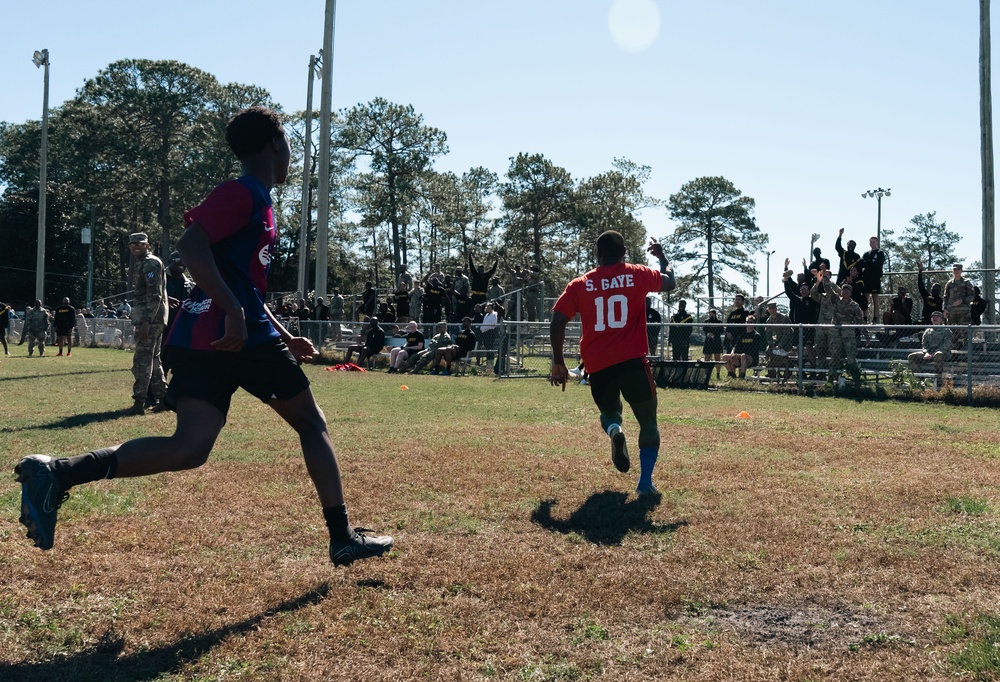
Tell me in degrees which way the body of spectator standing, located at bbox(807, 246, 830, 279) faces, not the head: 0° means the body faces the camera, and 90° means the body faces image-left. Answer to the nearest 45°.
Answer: approximately 0°

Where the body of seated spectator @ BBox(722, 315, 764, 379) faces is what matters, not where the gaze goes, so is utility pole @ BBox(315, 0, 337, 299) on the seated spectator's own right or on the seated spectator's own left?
on the seated spectator's own right

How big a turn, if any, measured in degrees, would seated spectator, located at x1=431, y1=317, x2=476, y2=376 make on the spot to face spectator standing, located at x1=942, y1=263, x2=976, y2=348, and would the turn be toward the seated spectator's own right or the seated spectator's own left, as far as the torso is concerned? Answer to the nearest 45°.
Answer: approximately 90° to the seated spectator's own left

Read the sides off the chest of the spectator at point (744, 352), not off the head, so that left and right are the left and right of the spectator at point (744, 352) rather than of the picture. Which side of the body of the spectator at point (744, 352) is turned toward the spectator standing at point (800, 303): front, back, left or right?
back

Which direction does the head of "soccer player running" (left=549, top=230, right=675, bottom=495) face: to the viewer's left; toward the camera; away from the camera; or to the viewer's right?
away from the camera

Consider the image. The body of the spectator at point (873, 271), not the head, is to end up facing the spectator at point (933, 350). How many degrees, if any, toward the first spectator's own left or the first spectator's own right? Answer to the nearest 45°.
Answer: approximately 45° to the first spectator's own left

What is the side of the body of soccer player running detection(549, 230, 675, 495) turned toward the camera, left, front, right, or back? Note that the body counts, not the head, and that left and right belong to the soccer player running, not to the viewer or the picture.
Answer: back

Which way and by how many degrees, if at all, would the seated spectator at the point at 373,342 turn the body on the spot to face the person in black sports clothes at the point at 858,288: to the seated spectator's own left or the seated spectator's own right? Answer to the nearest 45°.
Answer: approximately 90° to the seated spectator's own left

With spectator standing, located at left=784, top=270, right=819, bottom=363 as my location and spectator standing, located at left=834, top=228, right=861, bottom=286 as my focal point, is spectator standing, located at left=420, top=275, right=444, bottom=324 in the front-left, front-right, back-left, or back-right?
back-left

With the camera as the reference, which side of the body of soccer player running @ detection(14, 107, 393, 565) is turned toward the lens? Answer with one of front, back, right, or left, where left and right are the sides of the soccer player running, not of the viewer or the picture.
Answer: right

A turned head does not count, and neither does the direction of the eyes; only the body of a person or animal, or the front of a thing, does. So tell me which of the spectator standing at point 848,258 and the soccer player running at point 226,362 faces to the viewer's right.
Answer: the soccer player running
